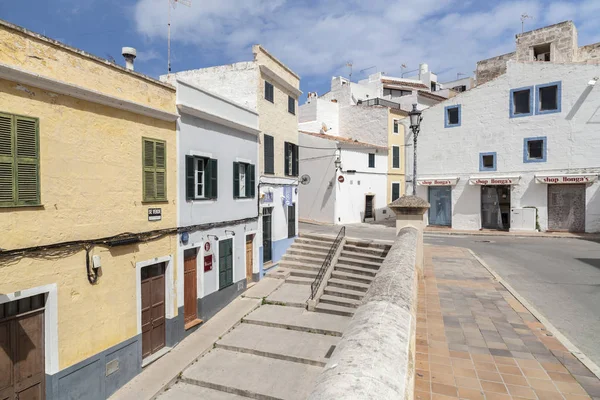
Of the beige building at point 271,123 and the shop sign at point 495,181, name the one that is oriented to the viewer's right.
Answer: the beige building

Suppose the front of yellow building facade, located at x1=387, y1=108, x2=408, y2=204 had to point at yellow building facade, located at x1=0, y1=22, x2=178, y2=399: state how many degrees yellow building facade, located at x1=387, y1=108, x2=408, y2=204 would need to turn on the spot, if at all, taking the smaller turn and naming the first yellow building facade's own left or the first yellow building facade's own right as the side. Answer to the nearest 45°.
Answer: approximately 45° to the first yellow building facade's own right

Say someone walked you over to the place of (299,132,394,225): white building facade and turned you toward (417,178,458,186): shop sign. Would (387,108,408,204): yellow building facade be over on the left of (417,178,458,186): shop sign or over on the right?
left

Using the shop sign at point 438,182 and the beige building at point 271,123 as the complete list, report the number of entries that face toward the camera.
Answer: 1

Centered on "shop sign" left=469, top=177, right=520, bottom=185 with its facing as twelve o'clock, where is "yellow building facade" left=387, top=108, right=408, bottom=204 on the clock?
The yellow building facade is roughly at 4 o'clock from the shop sign.

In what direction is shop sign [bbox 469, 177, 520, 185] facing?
toward the camera

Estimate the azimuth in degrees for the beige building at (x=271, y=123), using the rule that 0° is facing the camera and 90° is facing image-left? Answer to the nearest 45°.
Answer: approximately 270°

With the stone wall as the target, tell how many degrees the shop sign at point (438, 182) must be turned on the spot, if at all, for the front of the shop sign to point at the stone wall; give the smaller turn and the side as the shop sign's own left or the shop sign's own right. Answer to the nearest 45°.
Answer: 0° — it already faces it

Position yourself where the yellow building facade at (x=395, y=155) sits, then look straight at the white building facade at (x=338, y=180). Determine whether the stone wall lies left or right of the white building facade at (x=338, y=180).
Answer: left

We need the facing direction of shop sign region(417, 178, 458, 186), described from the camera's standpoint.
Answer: facing the viewer

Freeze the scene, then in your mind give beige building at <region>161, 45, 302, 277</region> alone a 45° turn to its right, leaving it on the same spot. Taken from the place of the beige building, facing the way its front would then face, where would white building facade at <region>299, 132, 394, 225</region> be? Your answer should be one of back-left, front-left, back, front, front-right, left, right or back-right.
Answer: left

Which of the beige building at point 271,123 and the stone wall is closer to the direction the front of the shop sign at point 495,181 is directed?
the stone wall

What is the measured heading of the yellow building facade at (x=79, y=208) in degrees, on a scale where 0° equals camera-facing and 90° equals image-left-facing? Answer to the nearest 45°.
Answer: approximately 315°

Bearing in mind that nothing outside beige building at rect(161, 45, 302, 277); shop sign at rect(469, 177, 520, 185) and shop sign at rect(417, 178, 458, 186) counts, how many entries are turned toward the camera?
2
